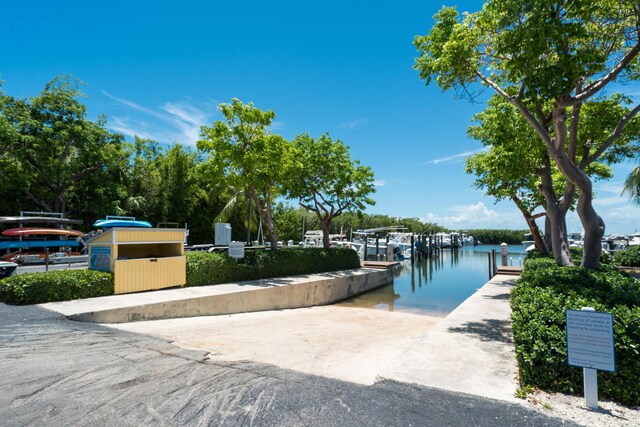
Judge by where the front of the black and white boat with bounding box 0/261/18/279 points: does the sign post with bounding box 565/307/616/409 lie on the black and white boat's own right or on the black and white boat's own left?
on the black and white boat's own right

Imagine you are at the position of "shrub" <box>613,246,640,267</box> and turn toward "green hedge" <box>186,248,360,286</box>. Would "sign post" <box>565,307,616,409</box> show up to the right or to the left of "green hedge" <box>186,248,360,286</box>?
left

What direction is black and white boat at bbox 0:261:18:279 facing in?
to the viewer's right

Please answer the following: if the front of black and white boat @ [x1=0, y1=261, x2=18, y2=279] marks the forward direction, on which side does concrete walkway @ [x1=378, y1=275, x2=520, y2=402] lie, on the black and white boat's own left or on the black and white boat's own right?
on the black and white boat's own right

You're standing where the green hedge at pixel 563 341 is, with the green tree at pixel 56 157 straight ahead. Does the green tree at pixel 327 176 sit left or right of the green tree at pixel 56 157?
right

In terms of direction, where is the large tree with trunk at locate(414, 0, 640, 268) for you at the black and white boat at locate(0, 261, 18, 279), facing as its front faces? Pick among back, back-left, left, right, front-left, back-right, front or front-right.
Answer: front-right
